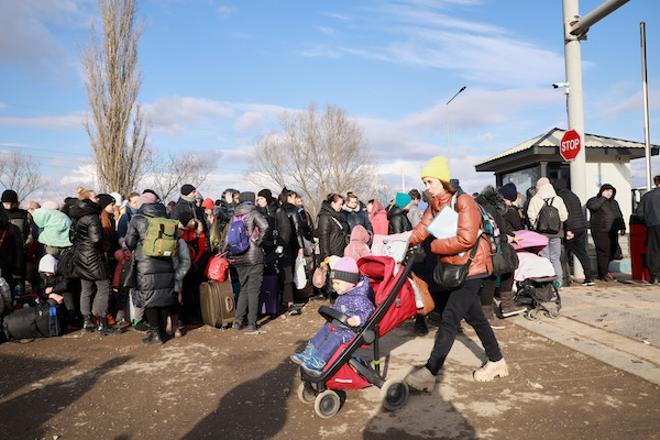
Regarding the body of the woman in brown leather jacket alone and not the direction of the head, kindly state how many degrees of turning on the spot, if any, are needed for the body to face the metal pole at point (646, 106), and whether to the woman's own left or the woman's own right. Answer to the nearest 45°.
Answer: approximately 135° to the woman's own right

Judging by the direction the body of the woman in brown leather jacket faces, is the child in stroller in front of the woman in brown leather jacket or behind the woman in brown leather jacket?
in front

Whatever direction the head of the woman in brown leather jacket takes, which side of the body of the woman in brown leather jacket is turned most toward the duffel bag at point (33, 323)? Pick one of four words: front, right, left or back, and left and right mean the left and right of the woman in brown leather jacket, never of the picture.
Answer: front

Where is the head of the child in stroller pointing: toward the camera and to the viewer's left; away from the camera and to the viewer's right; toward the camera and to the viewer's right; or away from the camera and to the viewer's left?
toward the camera and to the viewer's left

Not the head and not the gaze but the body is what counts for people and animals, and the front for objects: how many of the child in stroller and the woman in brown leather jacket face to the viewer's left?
2

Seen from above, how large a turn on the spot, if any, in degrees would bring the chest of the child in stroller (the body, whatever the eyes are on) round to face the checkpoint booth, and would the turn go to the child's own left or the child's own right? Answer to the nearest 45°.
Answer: approximately 135° to the child's own right

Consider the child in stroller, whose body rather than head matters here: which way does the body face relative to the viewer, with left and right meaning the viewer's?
facing to the left of the viewer

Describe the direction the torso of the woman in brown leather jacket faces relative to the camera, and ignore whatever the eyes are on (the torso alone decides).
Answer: to the viewer's left

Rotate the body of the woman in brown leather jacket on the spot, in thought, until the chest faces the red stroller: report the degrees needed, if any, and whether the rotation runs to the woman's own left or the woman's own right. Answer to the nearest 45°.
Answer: approximately 45° to the woman's own left

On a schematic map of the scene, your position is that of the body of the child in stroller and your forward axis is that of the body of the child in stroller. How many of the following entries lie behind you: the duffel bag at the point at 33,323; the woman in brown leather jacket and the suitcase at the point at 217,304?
1
